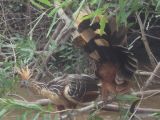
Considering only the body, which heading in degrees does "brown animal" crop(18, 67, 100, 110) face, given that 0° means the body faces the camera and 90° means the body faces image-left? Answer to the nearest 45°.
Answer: approximately 90°
